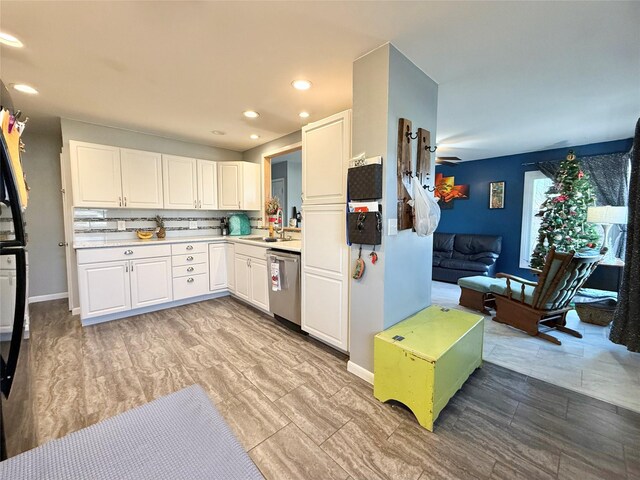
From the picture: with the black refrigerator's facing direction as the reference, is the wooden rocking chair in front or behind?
in front

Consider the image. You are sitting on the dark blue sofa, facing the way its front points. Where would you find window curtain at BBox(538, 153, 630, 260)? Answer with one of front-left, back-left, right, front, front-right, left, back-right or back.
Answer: back-left

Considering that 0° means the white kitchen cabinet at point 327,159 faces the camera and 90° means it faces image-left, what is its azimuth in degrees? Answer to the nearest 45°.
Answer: approximately 45°

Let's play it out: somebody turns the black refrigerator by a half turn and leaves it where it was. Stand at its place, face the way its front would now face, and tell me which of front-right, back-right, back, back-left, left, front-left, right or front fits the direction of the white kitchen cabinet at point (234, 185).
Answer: back-right

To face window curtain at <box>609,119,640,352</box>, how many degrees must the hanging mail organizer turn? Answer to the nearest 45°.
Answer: approximately 135° to its left

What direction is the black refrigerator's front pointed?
to the viewer's right

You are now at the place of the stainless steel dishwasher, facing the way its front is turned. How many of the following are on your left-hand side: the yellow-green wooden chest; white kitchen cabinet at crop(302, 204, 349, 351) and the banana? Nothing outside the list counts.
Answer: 2

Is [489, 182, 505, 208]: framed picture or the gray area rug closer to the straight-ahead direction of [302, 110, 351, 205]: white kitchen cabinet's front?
the gray area rug

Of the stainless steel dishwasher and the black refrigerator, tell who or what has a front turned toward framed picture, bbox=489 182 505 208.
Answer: the black refrigerator

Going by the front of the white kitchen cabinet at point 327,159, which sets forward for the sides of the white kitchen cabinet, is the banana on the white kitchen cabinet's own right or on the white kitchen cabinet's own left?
on the white kitchen cabinet's own right

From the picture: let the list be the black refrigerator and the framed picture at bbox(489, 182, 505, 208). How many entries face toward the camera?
1

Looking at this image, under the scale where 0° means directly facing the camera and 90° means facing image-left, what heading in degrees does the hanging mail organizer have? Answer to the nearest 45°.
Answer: approximately 45°

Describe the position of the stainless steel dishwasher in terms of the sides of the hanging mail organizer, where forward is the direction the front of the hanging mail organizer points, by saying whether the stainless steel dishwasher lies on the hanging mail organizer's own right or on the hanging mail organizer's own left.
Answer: on the hanging mail organizer's own right
